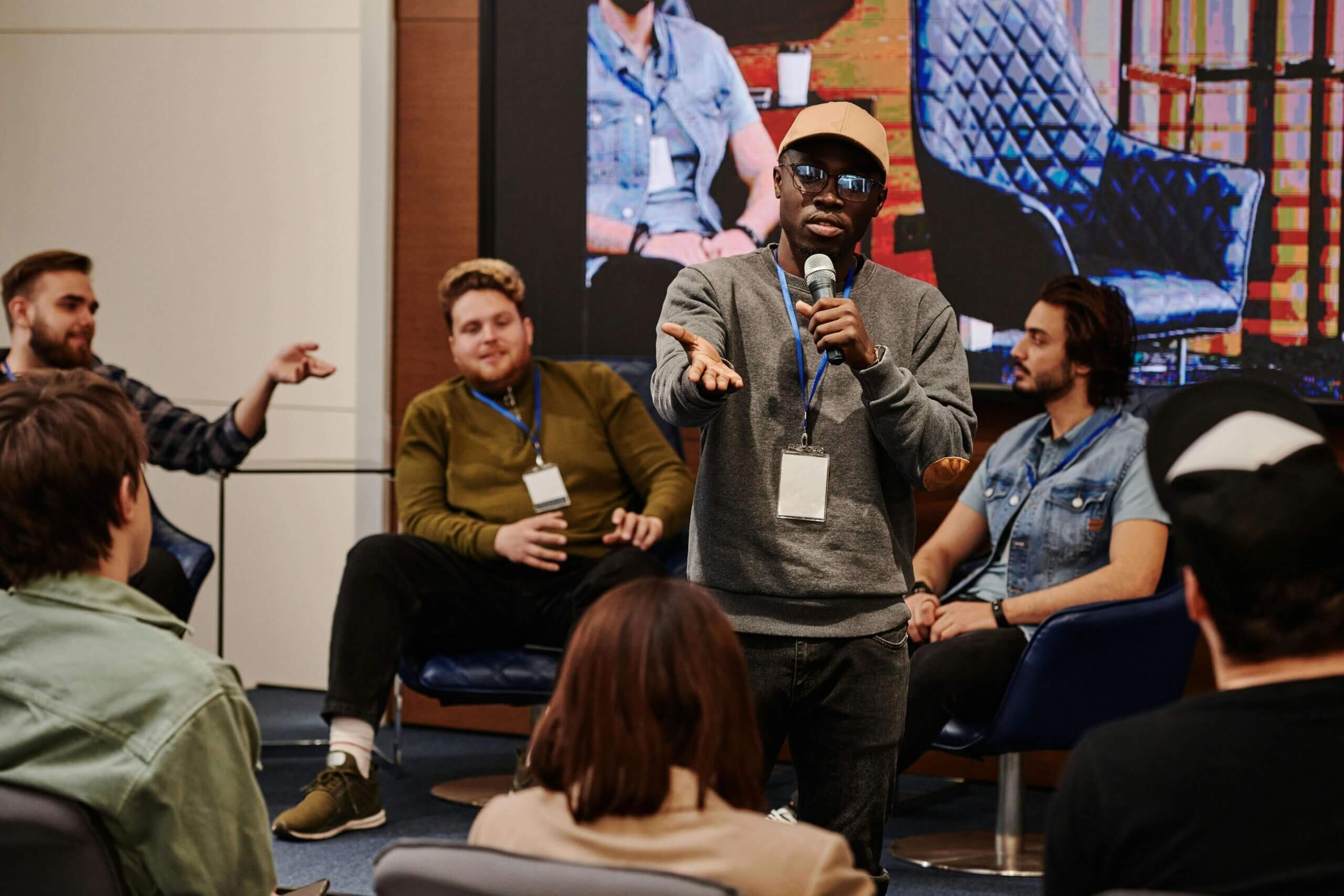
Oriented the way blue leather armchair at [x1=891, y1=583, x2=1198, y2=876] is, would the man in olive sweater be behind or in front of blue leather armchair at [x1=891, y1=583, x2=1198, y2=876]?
in front

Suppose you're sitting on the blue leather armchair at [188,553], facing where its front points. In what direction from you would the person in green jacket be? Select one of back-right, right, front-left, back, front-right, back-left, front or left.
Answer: front-right

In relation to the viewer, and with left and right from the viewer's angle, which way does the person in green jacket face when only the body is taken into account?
facing away from the viewer and to the right of the viewer

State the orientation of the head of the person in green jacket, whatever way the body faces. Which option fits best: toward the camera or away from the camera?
away from the camera

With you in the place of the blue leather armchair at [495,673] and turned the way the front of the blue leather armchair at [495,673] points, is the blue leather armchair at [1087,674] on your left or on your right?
on your left

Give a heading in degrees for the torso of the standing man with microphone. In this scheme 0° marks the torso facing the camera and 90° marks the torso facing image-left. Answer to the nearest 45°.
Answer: approximately 0°

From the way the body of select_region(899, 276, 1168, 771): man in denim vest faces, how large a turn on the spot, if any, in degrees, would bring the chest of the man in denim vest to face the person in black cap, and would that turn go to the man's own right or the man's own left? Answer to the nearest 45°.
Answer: approximately 45° to the man's own left

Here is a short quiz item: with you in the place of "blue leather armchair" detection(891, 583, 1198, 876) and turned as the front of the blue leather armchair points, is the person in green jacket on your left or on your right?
on your left

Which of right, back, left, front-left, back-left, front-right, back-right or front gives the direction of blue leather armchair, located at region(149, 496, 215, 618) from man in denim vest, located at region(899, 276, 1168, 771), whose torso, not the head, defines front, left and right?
front-right

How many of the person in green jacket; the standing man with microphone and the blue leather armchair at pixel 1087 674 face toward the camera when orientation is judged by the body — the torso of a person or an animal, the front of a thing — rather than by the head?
1

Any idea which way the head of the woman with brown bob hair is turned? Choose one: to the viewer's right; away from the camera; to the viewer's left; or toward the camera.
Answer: away from the camera

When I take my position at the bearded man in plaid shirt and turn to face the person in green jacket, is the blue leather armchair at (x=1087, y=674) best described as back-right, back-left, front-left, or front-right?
front-left

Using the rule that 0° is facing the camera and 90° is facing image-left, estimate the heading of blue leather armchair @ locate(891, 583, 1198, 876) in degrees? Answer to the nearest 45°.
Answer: approximately 90°

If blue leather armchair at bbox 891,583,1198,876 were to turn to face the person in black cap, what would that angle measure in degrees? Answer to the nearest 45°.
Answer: approximately 90° to its left

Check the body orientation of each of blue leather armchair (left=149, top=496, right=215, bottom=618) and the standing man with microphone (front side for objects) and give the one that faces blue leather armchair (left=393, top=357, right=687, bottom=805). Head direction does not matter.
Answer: blue leather armchair (left=149, top=496, right=215, bottom=618)

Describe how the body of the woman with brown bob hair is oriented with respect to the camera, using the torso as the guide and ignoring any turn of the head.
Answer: away from the camera

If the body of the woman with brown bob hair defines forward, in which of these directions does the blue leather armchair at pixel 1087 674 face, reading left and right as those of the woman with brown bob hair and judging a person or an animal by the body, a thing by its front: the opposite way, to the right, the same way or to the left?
to the left
